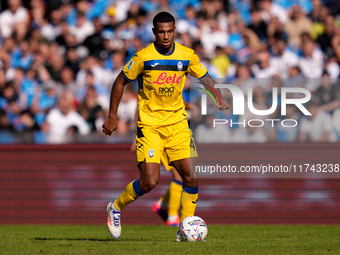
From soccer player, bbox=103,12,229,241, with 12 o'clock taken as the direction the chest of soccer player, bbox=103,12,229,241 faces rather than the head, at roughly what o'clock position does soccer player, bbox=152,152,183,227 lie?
soccer player, bbox=152,152,183,227 is roughly at 6 o'clock from soccer player, bbox=103,12,229,241.

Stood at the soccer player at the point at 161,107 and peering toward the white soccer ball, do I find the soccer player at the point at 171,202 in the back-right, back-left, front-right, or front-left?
back-left

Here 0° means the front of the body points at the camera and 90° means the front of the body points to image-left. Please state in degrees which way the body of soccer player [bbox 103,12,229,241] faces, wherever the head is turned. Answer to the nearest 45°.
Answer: approximately 0°
